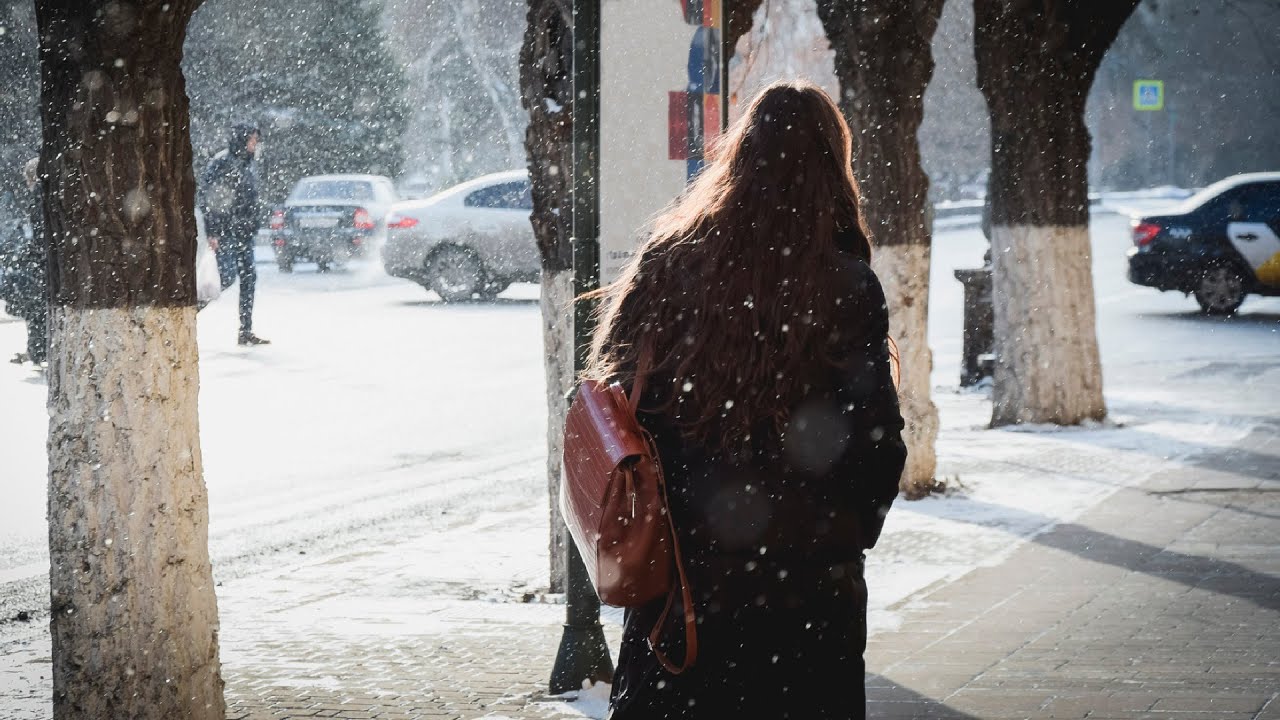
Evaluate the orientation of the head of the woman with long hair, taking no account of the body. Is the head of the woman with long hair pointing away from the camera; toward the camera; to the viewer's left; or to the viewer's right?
away from the camera

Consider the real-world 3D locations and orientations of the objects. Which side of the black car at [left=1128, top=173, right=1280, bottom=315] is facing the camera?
right

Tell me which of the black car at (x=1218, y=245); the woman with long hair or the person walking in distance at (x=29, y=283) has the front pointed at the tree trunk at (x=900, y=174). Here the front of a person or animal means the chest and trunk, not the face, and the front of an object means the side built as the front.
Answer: the woman with long hair

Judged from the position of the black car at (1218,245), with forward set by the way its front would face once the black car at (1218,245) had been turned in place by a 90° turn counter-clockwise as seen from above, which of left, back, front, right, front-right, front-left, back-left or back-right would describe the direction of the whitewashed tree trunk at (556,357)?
back

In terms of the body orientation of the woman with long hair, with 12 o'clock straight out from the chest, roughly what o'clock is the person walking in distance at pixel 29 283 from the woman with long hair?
The person walking in distance is roughly at 11 o'clock from the woman with long hair.

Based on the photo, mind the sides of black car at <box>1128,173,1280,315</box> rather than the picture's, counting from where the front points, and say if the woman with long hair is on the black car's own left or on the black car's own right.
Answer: on the black car's own right

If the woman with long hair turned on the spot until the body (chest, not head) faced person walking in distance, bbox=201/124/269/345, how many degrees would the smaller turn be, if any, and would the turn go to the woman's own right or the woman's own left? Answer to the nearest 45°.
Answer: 0° — they already face them

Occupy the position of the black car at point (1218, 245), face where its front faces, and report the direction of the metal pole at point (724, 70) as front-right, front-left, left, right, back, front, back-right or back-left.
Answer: right

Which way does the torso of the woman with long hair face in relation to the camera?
away from the camera

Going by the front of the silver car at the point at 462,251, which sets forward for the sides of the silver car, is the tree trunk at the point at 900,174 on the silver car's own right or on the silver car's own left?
on the silver car's own right
